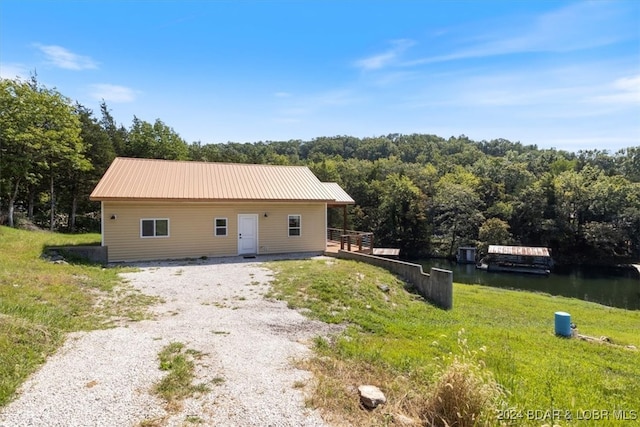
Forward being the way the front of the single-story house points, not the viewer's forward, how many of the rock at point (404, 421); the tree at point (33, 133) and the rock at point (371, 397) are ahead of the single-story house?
2

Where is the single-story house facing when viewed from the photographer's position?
facing the viewer

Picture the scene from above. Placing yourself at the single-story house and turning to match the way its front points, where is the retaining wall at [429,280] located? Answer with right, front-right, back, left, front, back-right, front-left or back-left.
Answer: front-left

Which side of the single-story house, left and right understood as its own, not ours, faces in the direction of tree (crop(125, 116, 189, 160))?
back

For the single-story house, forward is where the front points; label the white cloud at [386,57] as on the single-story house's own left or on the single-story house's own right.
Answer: on the single-story house's own left

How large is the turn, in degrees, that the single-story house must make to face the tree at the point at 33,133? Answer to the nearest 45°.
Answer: approximately 135° to its right

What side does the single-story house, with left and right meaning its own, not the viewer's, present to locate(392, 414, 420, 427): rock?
front

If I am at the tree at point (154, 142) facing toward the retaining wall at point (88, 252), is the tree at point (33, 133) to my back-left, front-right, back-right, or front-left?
front-right

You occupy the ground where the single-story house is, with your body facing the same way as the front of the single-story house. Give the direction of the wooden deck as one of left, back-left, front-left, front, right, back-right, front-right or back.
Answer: left

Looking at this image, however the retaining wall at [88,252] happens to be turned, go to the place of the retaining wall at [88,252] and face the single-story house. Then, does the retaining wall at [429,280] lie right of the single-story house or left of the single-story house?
right

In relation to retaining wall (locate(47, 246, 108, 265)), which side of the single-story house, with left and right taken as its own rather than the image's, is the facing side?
right

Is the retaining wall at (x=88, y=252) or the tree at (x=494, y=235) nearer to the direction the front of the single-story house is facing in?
the retaining wall
